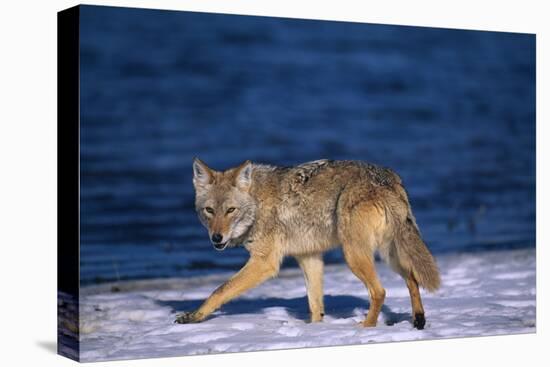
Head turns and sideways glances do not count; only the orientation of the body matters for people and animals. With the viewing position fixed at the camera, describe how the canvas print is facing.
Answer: facing the viewer and to the right of the viewer
